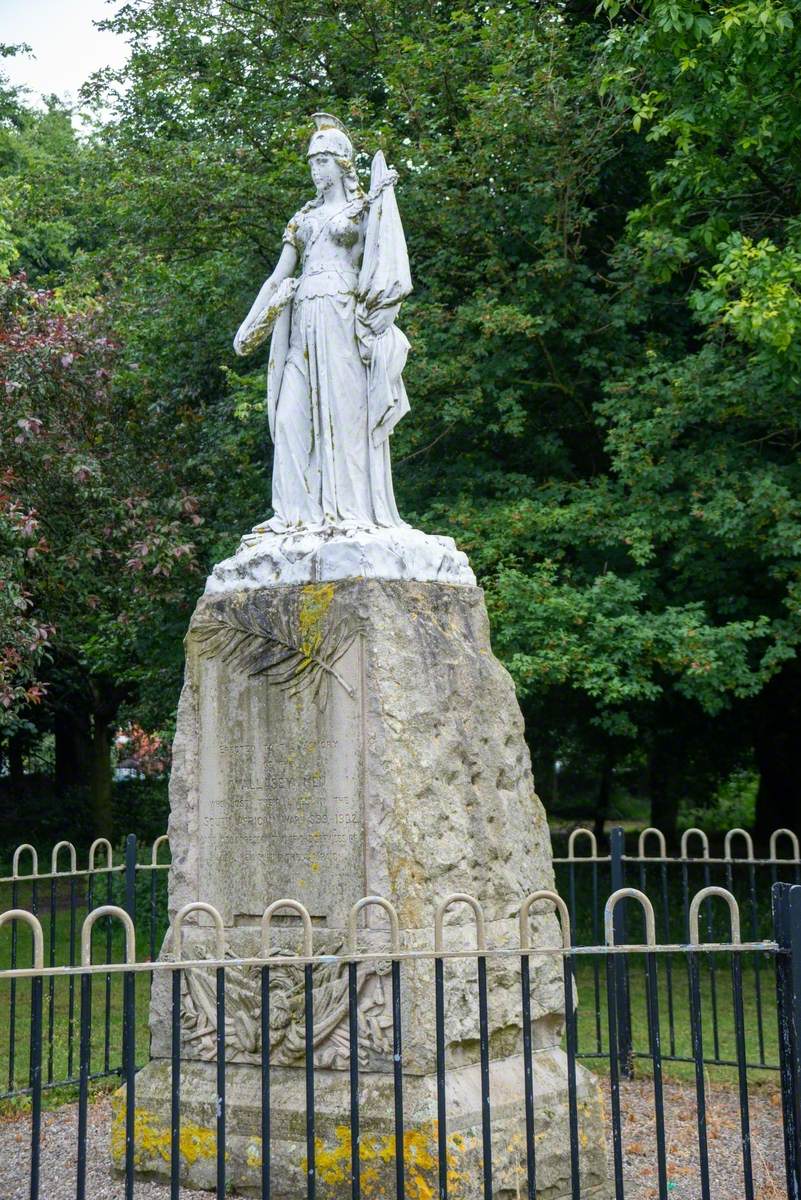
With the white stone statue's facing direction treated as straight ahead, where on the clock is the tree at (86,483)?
The tree is roughly at 4 o'clock from the white stone statue.

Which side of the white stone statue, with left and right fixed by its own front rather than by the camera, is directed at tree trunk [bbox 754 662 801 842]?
back

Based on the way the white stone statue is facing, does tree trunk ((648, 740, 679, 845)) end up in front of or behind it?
behind
